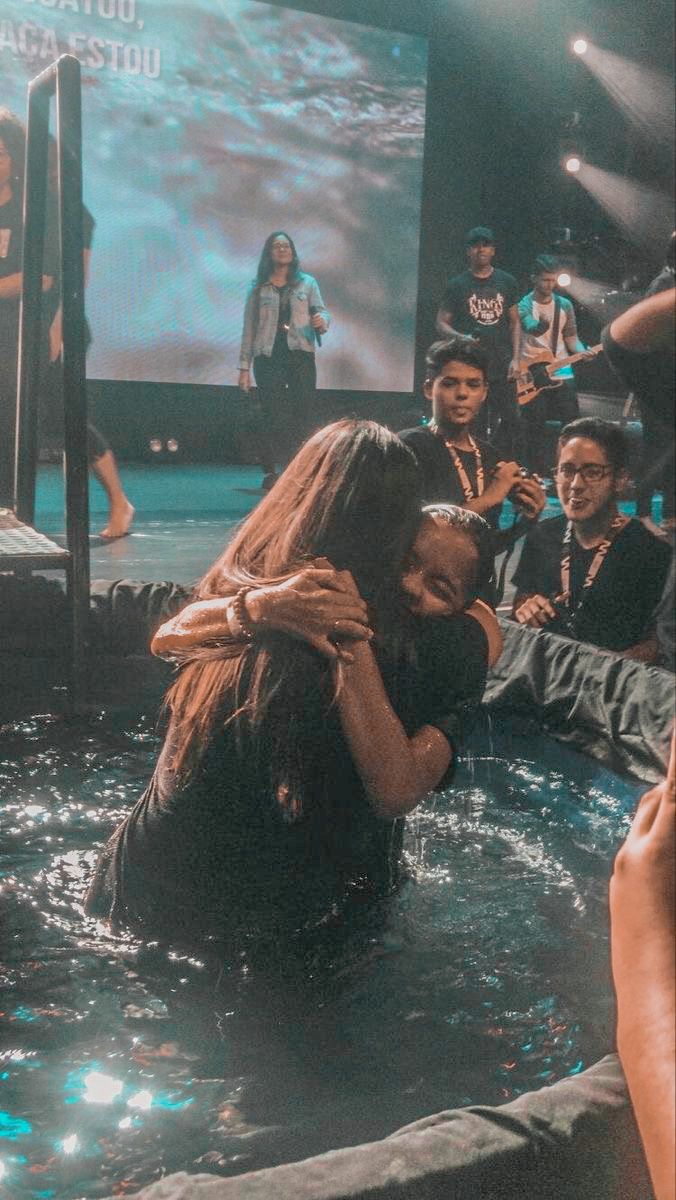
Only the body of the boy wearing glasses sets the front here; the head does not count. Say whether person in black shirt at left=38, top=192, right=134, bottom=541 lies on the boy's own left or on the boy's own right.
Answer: on the boy's own right

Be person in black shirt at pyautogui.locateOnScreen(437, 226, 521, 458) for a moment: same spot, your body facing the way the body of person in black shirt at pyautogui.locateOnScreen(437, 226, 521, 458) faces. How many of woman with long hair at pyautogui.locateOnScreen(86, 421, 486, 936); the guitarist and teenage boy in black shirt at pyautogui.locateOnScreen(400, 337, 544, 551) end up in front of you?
2

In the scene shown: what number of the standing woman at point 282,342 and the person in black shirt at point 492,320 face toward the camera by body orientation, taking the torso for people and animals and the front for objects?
2

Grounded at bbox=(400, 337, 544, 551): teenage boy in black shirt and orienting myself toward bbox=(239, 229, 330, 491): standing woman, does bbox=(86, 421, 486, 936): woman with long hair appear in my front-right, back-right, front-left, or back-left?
back-left

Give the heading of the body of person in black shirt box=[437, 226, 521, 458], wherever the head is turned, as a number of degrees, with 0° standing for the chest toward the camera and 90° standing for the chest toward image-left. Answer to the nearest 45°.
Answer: approximately 0°

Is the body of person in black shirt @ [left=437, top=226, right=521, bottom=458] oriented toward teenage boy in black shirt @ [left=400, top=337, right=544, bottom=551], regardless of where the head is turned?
yes

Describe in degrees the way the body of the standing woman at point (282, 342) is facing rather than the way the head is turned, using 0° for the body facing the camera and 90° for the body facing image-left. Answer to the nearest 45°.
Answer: approximately 0°

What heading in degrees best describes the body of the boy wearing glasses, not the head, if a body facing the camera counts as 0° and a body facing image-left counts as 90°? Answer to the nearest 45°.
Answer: approximately 45°

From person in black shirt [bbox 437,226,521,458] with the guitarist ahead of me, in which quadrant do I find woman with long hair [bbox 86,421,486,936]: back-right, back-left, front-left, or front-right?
back-right
